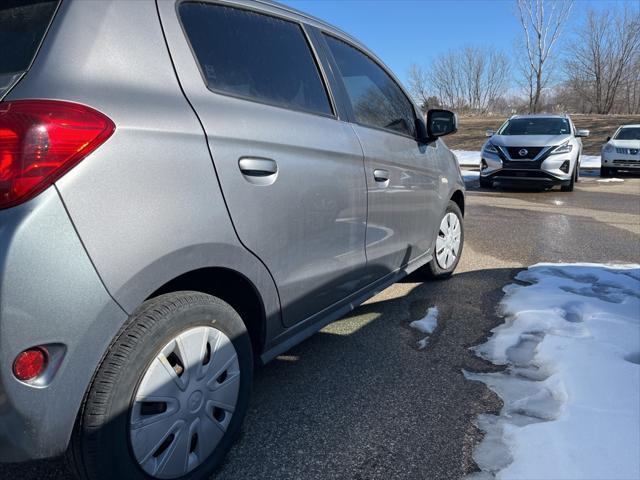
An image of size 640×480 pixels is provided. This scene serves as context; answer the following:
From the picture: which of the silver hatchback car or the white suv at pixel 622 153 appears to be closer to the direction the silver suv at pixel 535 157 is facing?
the silver hatchback car

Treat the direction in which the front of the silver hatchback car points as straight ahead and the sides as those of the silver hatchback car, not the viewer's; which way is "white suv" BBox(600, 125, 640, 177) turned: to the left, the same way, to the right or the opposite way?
the opposite way

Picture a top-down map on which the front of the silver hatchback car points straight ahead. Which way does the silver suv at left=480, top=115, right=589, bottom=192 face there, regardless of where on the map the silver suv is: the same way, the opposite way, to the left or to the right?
the opposite way

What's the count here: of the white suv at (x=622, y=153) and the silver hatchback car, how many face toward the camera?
1

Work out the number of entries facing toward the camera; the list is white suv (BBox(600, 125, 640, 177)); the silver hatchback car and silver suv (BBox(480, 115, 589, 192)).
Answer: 2

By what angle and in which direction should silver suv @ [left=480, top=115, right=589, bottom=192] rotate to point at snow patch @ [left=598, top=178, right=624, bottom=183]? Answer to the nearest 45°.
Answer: approximately 135° to its left

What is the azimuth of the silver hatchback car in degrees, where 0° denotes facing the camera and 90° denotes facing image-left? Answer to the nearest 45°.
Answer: approximately 225°

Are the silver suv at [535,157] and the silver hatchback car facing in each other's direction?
yes

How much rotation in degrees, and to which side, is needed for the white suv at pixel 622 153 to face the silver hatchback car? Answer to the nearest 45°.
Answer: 0° — it already faces it

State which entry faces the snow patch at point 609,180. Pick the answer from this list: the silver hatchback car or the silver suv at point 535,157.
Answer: the silver hatchback car
